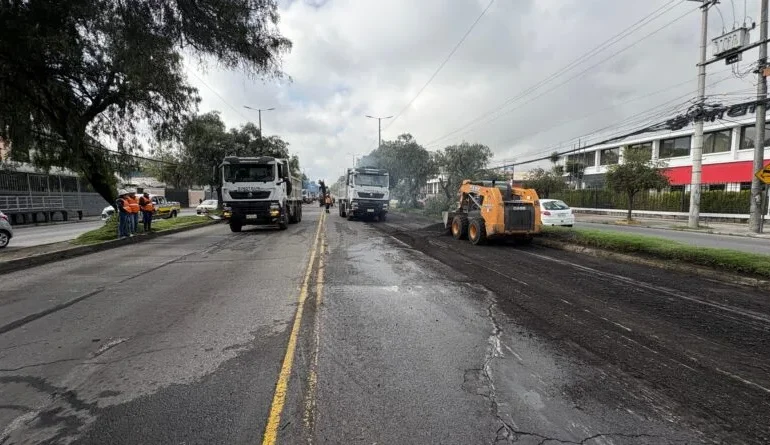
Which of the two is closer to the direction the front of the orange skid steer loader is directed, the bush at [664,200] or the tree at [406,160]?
the tree

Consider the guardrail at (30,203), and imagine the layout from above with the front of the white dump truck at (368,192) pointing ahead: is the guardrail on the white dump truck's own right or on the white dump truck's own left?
on the white dump truck's own right

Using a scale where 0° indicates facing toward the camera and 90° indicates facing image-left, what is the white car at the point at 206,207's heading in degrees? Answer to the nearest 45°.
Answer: approximately 45°

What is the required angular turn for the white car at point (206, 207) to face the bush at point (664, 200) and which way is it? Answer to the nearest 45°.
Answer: approximately 90° to its left

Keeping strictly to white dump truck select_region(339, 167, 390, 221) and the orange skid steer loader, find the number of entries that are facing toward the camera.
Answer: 1

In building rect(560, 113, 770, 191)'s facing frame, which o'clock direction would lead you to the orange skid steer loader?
The orange skid steer loader is roughly at 11 o'clock from the building.

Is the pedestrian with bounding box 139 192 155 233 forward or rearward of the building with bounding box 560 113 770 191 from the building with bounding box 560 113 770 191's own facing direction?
forward

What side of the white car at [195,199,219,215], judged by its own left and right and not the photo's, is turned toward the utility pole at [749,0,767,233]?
left

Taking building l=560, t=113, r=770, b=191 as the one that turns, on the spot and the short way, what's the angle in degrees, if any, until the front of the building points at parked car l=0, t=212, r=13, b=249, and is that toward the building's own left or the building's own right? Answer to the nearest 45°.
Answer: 0° — it already faces it

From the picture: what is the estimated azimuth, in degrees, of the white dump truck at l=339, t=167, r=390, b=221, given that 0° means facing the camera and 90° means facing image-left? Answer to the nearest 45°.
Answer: approximately 0°

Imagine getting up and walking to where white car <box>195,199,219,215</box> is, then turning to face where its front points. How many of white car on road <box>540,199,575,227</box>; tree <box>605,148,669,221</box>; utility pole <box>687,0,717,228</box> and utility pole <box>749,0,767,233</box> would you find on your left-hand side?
4

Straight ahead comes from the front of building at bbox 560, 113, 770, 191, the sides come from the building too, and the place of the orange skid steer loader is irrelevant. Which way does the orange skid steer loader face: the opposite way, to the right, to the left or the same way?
to the right

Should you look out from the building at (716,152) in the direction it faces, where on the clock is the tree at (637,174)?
The tree is roughly at 11 o'clock from the building.

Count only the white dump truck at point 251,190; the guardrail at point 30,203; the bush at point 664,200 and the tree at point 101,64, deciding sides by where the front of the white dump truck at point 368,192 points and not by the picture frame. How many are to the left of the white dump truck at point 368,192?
1

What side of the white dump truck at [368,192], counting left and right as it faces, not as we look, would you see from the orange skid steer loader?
front

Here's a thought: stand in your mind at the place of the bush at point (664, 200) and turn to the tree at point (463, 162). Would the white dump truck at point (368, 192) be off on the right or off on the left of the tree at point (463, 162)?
left

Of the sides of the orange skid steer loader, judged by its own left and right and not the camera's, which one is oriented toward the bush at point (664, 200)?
right
